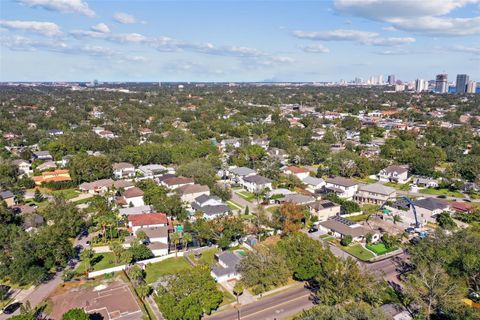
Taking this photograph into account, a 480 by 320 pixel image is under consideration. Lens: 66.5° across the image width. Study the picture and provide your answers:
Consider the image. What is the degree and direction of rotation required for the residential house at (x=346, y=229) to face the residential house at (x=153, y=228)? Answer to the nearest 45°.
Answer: approximately 45° to its right

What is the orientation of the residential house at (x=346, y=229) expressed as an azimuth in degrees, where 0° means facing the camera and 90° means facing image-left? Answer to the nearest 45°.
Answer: approximately 45°
